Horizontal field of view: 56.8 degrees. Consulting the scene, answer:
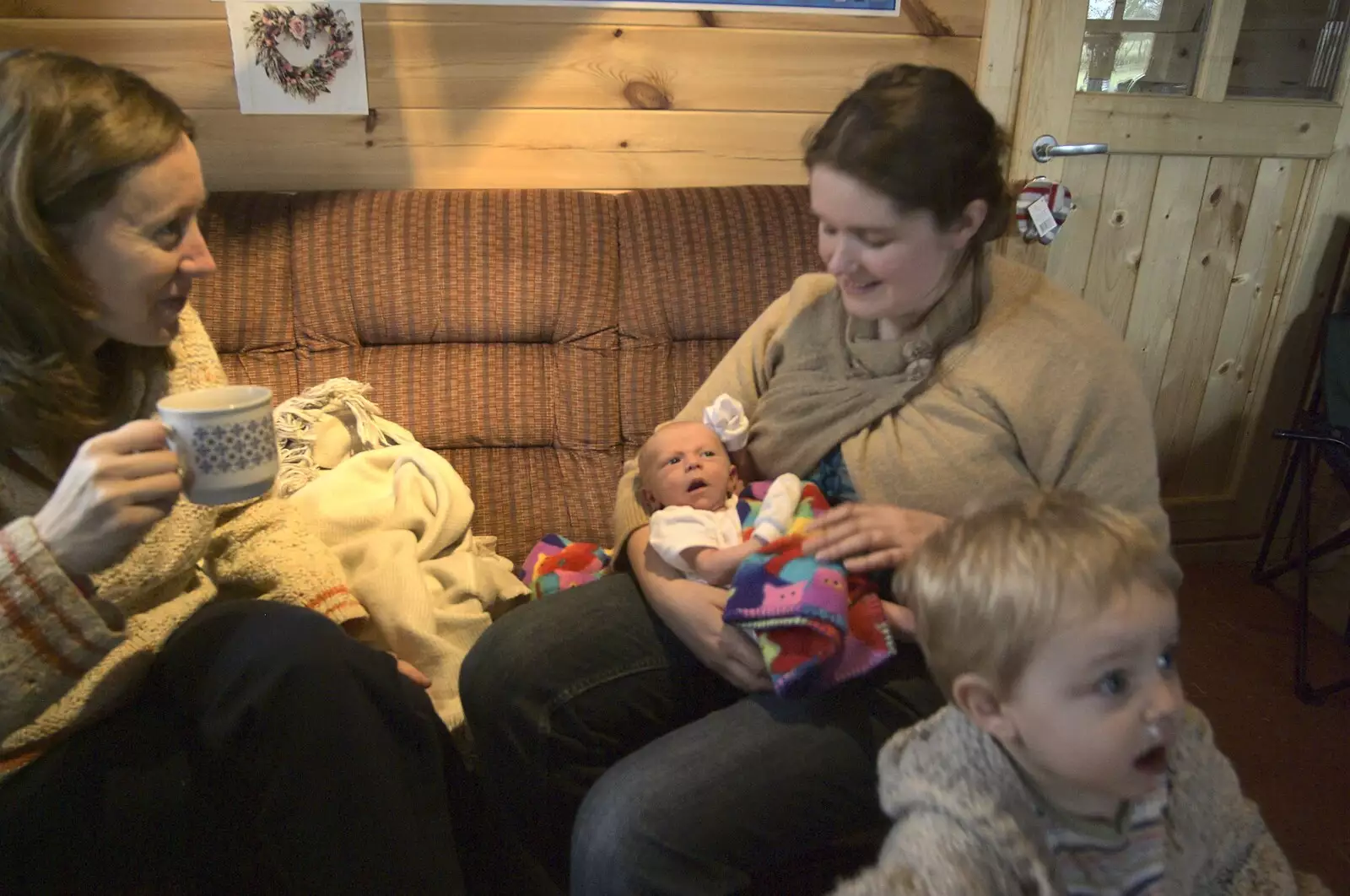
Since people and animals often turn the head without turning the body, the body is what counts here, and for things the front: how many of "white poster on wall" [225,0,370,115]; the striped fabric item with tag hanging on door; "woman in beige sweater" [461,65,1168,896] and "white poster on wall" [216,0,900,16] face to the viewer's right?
0

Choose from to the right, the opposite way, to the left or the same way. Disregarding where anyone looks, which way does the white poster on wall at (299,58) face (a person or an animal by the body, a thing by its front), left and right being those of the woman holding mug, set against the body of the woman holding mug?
to the right

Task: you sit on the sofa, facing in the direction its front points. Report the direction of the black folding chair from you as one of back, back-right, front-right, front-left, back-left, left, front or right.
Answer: left

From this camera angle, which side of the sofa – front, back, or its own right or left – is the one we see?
front

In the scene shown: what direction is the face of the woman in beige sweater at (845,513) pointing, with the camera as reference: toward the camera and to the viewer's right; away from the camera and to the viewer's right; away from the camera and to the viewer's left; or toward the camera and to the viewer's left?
toward the camera and to the viewer's left

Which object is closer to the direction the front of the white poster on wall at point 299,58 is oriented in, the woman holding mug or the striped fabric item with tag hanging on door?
the woman holding mug

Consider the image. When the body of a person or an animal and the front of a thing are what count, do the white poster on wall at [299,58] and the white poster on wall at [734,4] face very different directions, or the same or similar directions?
same or similar directions

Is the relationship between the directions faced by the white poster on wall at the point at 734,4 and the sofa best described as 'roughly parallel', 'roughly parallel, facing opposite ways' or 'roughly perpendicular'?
roughly parallel

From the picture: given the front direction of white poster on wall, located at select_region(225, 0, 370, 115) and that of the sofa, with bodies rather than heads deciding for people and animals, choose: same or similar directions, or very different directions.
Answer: same or similar directions

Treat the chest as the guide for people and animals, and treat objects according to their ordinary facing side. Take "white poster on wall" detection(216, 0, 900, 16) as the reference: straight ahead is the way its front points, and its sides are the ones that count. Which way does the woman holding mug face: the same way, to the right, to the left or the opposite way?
to the left

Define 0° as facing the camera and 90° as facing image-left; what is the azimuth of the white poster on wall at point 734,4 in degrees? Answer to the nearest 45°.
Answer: approximately 0°

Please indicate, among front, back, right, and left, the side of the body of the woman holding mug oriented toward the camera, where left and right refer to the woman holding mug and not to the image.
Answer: right
